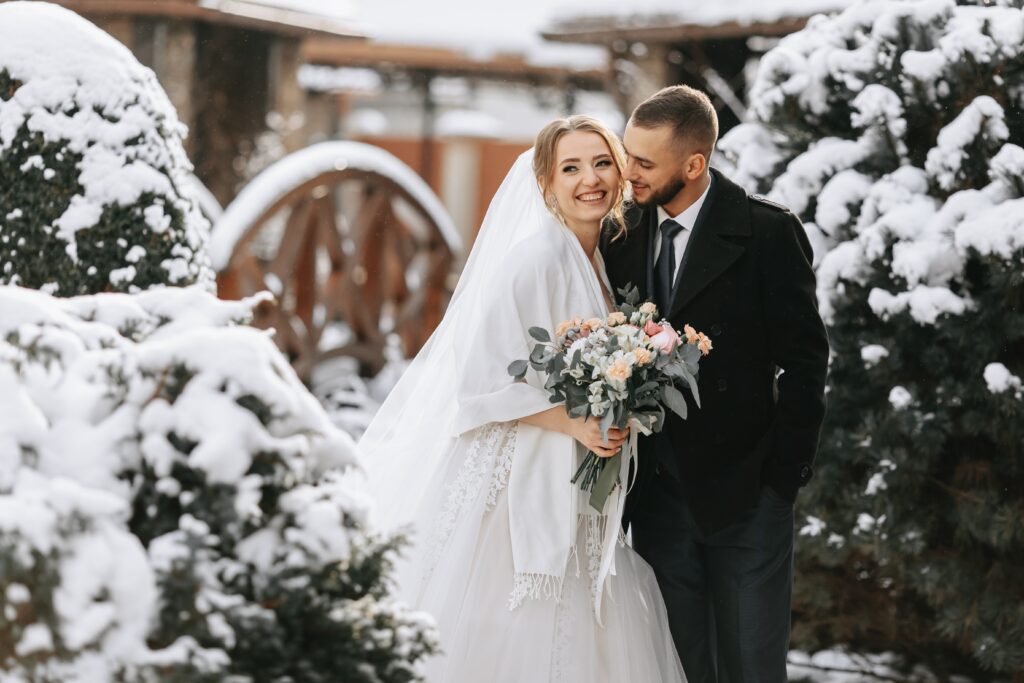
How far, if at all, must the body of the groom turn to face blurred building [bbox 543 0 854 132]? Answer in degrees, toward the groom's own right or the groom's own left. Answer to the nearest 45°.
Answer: approximately 135° to the groom's own right

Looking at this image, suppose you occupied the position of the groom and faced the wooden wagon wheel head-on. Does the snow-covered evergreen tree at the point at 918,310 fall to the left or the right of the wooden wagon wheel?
right

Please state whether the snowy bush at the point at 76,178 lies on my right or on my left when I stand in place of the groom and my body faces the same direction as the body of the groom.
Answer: on my right

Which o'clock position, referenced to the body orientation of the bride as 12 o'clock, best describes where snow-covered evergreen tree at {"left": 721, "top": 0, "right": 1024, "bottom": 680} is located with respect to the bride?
The snow-covered evergreen tree is roughly at 9 o'clock from the bride.

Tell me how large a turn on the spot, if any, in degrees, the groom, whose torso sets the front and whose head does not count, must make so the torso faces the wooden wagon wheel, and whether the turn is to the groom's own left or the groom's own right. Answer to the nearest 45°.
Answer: approximately 90° to the groom's own right

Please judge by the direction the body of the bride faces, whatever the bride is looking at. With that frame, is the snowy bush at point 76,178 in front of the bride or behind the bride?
behind

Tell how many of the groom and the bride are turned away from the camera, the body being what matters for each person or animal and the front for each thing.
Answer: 0

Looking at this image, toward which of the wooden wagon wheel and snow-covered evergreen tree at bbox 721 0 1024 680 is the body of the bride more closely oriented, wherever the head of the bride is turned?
the snow-covered evergreen tree

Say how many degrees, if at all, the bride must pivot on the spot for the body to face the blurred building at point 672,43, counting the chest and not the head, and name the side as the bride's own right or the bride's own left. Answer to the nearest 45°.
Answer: approximately 135° to the bride's own left

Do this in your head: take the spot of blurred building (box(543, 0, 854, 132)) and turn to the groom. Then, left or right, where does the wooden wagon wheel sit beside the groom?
right

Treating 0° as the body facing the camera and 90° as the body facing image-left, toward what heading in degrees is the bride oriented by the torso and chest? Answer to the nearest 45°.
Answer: approximately 315°

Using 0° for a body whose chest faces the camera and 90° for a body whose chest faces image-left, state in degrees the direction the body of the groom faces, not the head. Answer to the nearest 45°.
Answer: approximately 45°

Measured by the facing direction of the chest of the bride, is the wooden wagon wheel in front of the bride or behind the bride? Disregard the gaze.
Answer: behind
